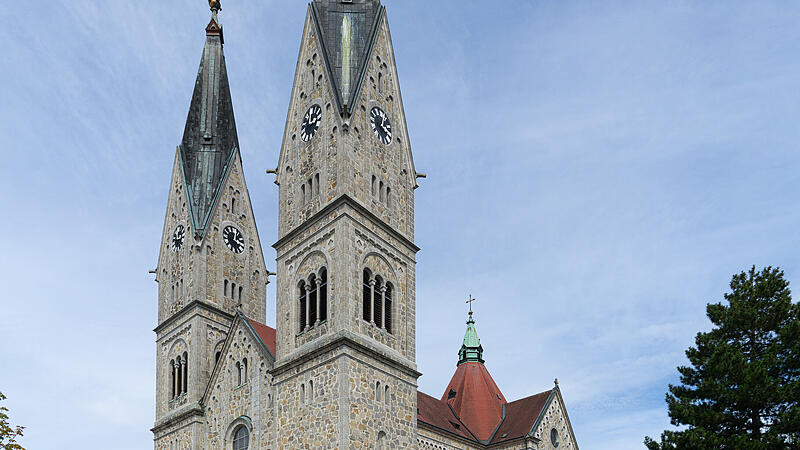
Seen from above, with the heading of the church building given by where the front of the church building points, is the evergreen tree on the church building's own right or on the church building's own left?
on the church building's own left

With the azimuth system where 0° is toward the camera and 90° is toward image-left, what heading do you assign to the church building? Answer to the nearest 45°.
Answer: approximately 45°
